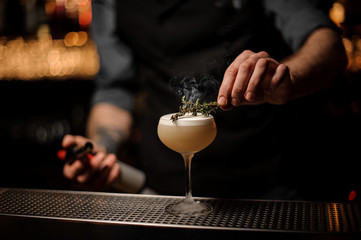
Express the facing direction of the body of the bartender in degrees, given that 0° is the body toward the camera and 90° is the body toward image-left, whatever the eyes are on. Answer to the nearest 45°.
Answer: approximately 0°

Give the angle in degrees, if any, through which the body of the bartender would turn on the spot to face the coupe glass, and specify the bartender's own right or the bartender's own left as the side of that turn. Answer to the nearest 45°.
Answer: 0° — they already face it
